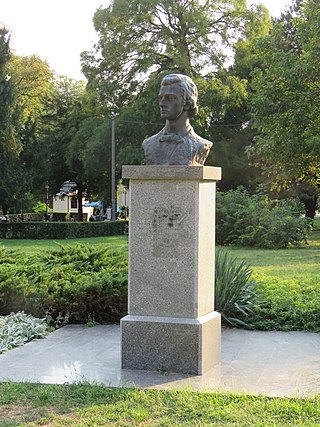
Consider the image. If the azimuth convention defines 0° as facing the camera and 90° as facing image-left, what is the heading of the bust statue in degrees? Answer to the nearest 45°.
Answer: approximately 45°

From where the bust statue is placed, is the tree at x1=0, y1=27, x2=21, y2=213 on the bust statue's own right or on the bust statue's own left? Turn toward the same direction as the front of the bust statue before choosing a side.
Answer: on the bust statue's own right

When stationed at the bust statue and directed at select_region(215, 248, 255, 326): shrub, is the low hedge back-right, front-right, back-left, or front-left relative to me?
front-left

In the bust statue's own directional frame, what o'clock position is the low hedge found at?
The low hedge is roughly at 4 o'clock from the bust statue.

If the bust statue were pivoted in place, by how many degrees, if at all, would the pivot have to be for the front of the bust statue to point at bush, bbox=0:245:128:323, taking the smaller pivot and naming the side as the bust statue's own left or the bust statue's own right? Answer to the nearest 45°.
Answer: approximately 90° to the bust statue's own right

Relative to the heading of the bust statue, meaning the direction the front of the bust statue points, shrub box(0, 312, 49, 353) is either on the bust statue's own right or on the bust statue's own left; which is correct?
on the bust statue's own right

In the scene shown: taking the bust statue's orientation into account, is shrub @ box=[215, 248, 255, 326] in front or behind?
behind

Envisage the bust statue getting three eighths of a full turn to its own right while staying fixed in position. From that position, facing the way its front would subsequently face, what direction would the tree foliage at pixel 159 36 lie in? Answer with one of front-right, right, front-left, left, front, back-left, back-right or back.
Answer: front

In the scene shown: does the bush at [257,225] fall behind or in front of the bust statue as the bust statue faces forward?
behind

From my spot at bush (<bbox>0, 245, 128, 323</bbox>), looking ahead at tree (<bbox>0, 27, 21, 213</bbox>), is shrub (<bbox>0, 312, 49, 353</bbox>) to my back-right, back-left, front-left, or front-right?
back-left

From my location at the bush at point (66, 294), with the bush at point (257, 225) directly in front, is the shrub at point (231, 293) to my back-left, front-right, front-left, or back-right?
front-right
